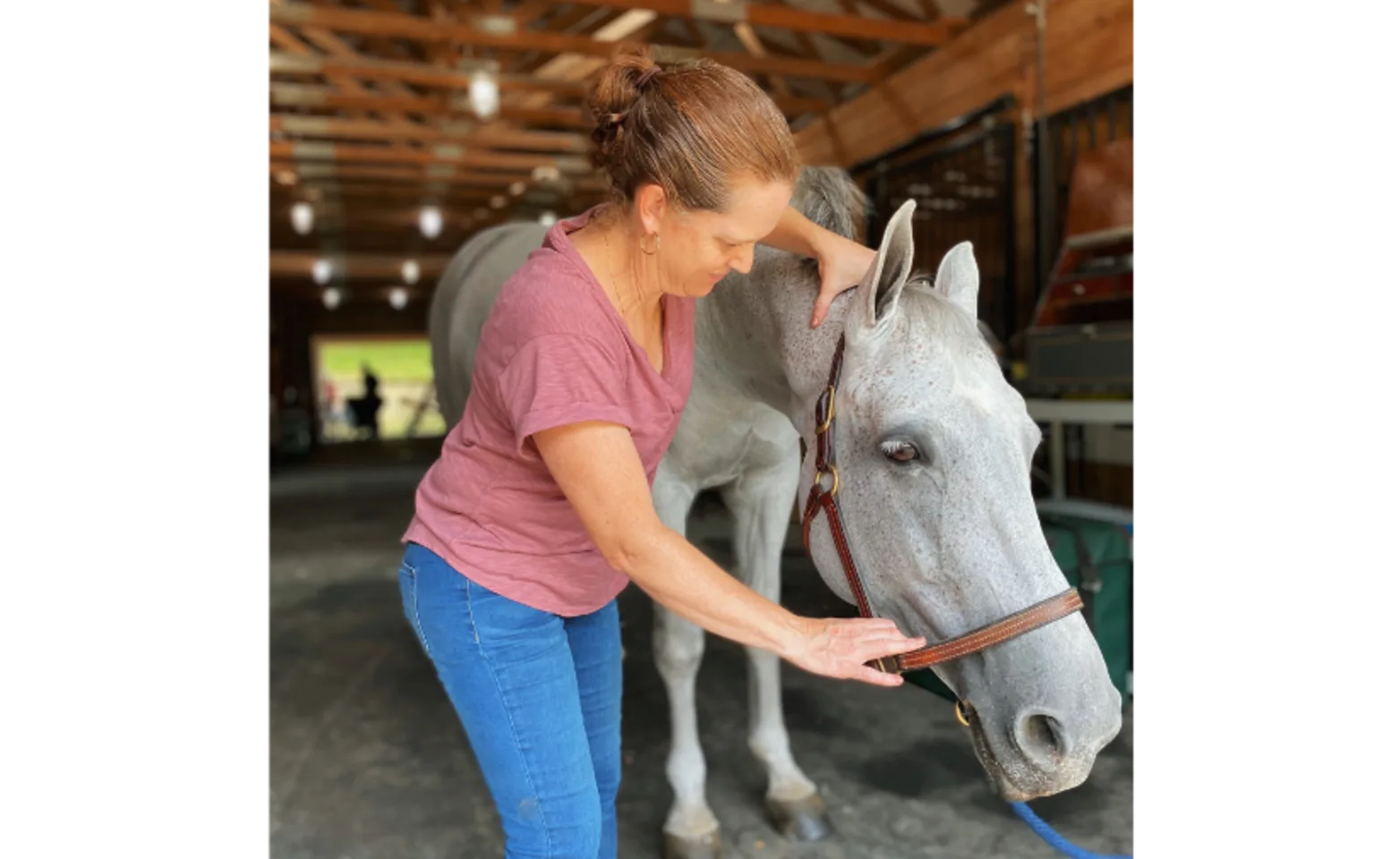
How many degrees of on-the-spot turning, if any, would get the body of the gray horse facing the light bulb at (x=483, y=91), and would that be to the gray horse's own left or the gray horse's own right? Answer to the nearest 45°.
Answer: approximately 180°

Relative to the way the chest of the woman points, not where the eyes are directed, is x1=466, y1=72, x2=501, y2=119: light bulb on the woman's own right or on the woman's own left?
on the woman's own left

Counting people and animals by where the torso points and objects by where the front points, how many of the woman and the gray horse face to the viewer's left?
0

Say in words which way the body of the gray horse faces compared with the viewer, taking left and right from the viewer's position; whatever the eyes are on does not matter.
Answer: facing the viewer and to the right of the viewer

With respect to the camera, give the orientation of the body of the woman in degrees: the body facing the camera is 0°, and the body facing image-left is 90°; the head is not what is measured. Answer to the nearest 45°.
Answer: approximately 270°
